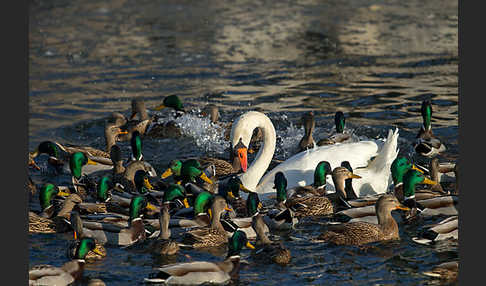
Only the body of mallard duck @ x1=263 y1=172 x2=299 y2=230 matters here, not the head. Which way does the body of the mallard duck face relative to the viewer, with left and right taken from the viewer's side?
facing away from the viewer

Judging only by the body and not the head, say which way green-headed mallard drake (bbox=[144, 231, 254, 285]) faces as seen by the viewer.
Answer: to the viewer's right

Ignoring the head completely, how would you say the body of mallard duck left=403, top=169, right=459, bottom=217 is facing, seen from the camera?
to the viewer's left

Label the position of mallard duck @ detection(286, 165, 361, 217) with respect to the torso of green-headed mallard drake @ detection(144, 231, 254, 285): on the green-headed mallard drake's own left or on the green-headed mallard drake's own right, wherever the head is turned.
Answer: on the green-headed mallard drake's own left

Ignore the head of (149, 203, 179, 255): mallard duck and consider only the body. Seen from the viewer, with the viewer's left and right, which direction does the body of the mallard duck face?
facing away from the viewer

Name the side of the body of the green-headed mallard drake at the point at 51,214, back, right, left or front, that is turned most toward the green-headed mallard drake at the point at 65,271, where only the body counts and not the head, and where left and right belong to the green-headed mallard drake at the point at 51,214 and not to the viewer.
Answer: right

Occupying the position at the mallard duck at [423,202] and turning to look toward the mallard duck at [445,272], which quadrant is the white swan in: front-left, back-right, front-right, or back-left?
back-right

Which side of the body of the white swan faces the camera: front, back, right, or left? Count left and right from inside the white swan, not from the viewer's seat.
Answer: left

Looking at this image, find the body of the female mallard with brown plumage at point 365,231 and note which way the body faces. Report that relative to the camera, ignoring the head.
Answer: to the viewer's right
